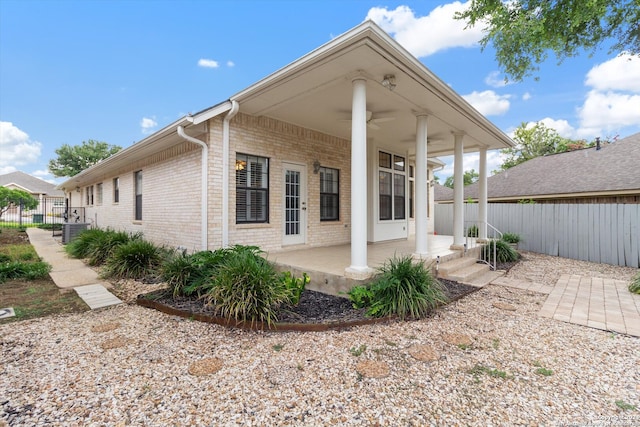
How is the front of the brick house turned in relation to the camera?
facing the viewer and to the right of the viewer

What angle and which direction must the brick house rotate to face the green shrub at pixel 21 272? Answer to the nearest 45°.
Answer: approximately 135° to its right

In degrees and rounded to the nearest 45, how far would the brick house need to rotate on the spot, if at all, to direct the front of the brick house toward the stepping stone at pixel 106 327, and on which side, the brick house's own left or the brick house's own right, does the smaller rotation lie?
approximately 90° to the brick house's own right

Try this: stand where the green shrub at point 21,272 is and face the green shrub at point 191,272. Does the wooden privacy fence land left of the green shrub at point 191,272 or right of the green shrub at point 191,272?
left

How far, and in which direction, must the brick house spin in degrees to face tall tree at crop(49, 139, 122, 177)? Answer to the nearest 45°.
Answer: approximately 180°

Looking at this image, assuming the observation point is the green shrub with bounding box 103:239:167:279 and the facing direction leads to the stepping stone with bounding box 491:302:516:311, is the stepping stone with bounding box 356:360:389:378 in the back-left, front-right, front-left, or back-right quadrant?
front-right

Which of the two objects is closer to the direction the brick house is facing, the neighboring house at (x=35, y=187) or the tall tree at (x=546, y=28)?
the tall tree

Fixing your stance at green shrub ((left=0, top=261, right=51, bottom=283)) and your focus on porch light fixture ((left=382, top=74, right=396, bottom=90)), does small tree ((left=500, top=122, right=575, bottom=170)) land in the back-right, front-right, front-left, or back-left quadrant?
front-left

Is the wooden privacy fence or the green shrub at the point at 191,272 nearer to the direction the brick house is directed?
the wooden privacy fence

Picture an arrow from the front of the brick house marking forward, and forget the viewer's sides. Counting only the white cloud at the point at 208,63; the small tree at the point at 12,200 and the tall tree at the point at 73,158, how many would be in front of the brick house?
0

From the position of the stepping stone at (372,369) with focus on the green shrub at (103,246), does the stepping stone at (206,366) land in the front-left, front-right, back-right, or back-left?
front-left

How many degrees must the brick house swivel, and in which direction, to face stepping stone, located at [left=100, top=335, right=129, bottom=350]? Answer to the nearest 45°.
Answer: approximately 90° to its right

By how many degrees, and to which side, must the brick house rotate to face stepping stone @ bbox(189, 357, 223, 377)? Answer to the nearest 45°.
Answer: approximately 45° to its right

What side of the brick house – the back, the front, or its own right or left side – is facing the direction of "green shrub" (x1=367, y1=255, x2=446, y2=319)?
front

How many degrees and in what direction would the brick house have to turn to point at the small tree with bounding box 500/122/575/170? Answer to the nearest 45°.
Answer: approximately 90° to its left

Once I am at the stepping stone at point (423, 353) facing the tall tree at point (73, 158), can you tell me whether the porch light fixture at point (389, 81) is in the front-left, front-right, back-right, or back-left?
front-right
